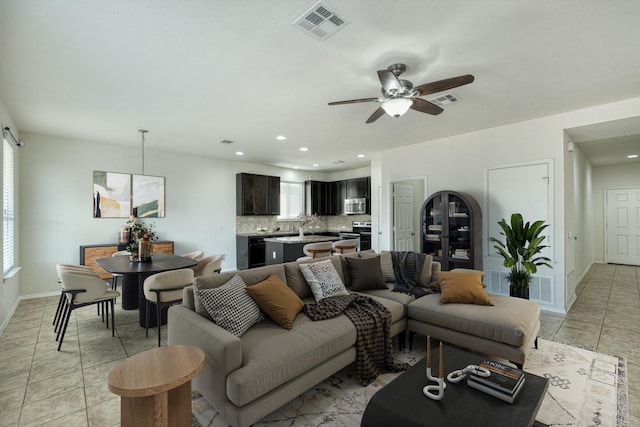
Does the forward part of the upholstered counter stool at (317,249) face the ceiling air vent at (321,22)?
no

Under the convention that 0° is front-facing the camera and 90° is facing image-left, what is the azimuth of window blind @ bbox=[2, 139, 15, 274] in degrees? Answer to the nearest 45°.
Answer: approximately 270°

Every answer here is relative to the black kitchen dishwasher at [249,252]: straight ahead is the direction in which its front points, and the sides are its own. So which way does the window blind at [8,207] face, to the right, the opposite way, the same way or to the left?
to the left

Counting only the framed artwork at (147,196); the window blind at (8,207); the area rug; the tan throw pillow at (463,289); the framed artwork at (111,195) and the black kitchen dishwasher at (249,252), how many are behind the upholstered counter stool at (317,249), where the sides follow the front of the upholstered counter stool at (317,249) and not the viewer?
2

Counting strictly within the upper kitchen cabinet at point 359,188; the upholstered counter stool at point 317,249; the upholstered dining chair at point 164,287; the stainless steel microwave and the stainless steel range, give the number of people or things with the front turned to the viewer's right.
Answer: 0

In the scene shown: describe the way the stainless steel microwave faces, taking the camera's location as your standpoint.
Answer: facing the viewer and to the left of the viewer

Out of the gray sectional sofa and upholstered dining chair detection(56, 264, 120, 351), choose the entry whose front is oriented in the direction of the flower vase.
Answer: the upholstered dining chair

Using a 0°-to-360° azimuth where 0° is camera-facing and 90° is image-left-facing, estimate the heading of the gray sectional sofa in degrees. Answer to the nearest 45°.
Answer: approximately 315°

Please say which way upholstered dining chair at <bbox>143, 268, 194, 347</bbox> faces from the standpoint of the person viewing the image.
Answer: facing away from the viewer and to the left of the viewer

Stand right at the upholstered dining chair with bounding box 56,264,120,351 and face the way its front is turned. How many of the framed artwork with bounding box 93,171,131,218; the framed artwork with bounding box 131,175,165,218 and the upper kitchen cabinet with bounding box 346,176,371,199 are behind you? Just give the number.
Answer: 0

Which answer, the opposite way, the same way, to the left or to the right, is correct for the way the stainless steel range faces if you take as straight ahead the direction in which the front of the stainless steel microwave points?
the same way

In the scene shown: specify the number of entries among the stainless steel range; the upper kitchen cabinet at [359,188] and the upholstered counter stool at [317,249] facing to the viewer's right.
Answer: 0

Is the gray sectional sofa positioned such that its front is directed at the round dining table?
no

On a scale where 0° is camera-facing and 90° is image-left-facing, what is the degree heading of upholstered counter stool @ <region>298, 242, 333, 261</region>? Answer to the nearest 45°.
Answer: approximately 135°

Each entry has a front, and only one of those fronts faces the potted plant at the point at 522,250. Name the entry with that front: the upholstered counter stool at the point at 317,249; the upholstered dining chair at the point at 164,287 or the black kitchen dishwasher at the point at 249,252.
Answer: the black kitchen dishwasher
